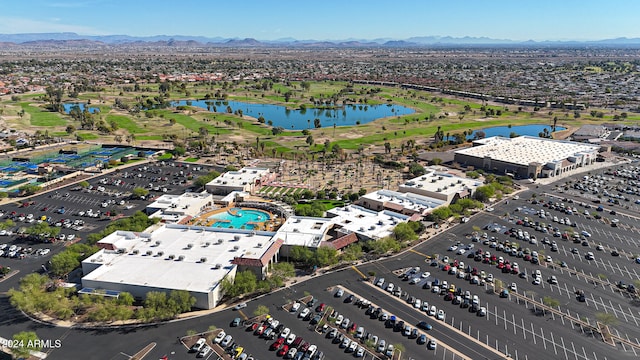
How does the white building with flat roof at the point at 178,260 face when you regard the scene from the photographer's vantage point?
facing to the right of the viewer

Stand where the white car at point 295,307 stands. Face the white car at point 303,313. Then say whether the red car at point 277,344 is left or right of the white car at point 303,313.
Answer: right

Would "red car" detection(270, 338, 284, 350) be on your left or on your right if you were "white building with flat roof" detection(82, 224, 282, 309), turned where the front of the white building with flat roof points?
on your right

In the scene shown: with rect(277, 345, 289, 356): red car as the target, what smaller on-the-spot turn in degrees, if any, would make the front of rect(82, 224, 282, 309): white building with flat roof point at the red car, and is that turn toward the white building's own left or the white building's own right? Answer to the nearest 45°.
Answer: approximately 45° to the white building's own right

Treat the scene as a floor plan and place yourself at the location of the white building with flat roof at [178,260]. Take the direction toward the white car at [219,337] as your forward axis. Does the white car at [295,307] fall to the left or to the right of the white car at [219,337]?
left
